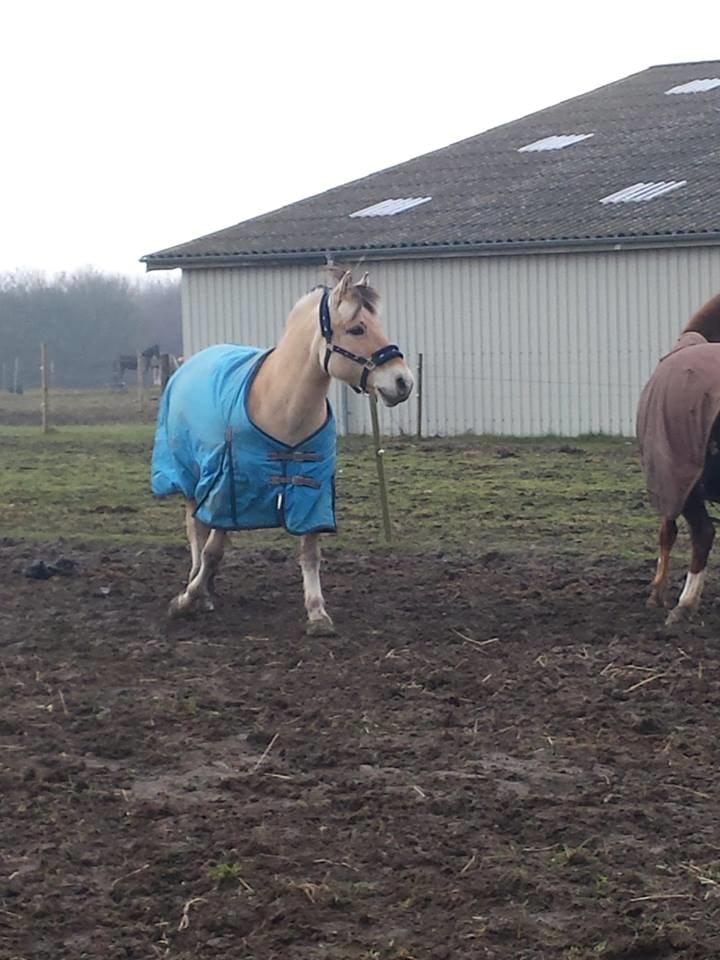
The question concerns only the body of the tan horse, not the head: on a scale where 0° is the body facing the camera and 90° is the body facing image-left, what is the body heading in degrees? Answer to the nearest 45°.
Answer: approximately 315°

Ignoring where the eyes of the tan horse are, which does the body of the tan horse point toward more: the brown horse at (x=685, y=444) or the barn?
the brown horse

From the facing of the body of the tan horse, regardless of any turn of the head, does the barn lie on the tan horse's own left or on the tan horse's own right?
on the tan horse's own left

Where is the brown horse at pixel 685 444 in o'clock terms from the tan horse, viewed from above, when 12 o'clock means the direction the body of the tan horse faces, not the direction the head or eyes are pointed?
The brown horse is roughly at 11 o'clock from the tan horse.
